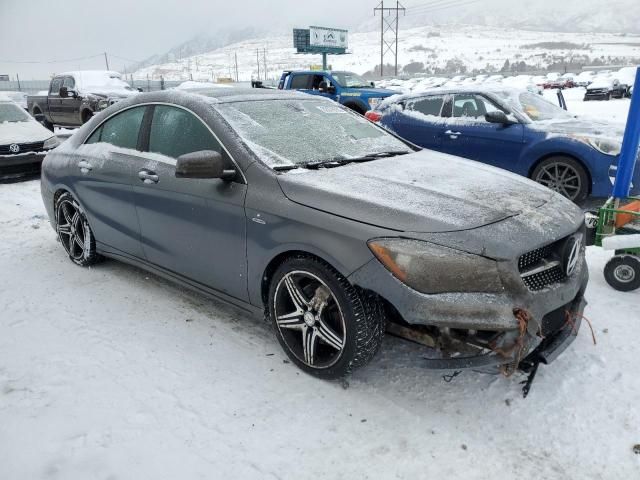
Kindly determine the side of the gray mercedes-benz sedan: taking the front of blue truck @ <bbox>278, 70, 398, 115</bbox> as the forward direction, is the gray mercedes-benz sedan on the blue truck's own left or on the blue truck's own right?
on the blue truck's own right

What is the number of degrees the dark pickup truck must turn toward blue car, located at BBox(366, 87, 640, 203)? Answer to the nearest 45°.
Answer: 0° — it already faces it

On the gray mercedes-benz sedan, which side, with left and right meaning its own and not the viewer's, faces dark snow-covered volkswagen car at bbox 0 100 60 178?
back

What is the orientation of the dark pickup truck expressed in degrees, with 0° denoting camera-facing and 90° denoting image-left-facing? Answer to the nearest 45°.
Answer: approximately 315°

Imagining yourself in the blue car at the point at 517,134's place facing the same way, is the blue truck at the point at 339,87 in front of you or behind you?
behind

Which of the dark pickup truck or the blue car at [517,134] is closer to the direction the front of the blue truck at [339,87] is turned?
the blue car

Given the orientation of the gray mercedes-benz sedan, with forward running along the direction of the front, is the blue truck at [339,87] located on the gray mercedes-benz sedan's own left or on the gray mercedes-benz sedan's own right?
on the gray mercedes-benz sedan's own left

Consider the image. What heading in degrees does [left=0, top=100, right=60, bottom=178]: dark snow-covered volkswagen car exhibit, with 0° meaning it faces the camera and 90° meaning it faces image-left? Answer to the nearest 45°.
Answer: approximately 315°

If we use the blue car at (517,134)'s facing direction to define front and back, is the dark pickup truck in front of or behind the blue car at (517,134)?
behind
